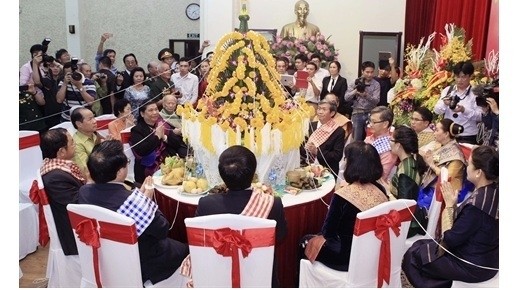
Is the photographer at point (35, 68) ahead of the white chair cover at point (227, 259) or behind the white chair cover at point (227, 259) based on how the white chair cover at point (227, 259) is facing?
ahead

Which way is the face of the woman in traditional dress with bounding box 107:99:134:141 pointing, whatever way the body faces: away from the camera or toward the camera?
toward the camera

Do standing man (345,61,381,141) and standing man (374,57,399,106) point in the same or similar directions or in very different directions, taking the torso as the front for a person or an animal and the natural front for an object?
same or similar directions

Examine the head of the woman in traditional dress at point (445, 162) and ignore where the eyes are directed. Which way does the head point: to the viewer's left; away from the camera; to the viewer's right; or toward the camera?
to the viewer's left

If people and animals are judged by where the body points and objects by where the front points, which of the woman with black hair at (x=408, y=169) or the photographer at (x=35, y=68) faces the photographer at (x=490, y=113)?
the photographer at (x=35, y=68)

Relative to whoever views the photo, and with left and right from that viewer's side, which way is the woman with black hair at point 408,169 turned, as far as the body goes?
facing to the left of the viewer

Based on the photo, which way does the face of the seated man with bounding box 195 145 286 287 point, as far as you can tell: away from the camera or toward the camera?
away from the camera

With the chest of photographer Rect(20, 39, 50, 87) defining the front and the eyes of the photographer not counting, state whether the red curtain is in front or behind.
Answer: in front

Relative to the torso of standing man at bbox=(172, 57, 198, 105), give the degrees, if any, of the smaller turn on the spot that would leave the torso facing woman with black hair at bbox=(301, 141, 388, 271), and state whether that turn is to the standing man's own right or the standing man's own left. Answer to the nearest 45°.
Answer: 0° — they already face them

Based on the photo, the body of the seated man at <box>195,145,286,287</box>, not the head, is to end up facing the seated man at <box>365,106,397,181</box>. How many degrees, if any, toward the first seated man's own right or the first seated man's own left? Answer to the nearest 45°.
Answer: approximately 45° to the first seated man's own right

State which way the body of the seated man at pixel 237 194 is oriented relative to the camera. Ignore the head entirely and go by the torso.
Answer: away from the camera

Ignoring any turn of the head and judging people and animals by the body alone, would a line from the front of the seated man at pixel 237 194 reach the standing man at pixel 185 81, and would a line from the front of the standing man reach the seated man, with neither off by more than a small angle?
yes

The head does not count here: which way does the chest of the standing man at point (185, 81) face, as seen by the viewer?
toward the camera

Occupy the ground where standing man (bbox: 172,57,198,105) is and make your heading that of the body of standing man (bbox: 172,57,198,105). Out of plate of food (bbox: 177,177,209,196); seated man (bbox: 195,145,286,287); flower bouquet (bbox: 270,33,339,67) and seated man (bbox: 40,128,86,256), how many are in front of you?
3
